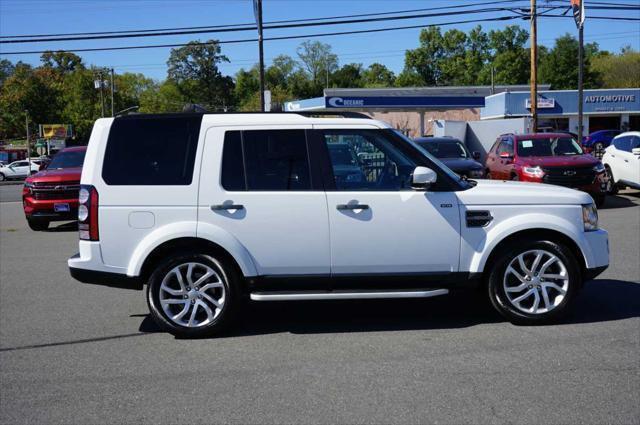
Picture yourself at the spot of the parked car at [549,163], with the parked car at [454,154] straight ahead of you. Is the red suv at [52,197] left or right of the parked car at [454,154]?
left

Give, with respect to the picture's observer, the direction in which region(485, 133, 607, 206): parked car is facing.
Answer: facing the viewer and to the right of the viewer

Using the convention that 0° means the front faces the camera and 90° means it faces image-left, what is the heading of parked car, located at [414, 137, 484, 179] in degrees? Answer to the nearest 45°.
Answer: approximately 315°

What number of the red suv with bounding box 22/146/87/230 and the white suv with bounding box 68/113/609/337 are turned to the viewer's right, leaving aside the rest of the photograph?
1

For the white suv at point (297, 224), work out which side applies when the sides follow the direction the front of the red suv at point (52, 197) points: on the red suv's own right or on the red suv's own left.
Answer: on the red suv's own left

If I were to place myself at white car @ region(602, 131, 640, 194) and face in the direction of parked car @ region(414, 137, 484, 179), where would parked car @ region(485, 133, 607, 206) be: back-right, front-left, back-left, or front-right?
front-left

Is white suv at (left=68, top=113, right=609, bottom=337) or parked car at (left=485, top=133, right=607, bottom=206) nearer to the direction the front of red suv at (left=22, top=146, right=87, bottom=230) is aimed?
the white suv

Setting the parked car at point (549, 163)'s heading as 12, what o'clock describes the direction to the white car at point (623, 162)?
The white car is roughly at 9 o'clock from the parked car.

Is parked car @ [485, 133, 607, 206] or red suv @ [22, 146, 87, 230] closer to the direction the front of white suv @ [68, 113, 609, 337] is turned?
the parked car

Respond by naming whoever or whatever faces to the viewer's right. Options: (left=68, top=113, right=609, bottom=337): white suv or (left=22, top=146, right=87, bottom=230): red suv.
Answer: the white suv

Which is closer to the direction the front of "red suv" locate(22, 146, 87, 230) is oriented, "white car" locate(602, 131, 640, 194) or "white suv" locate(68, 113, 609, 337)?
the white suv

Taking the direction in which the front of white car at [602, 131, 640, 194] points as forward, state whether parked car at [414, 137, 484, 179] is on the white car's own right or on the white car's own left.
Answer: on the white car's own right

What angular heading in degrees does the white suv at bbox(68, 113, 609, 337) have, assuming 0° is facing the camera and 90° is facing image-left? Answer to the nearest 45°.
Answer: approximately 270°

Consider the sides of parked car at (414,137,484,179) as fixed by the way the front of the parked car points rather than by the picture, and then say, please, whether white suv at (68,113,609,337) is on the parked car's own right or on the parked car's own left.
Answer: on the parked car's own right

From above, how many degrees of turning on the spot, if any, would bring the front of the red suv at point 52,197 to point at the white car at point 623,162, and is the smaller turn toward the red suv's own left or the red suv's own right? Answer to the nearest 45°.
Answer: approximately 135° to the red suv's own left

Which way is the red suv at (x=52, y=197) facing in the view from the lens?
facing the viewer and to the left of the viewer
